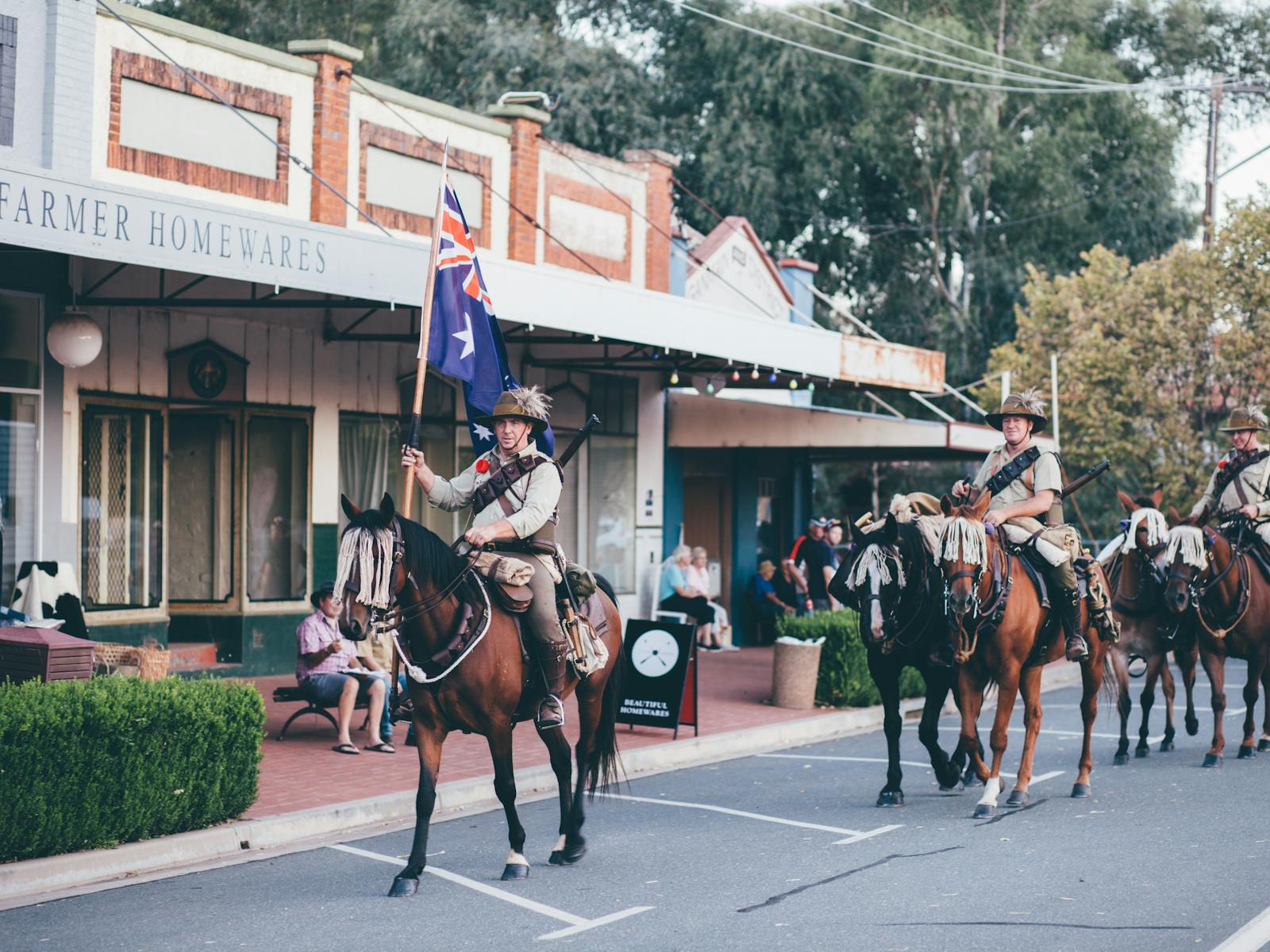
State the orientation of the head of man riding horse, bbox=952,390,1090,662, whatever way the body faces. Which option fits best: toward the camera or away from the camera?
toward the camera

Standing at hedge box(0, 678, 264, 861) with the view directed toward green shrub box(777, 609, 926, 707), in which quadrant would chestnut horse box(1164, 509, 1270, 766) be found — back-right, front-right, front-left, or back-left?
front-right

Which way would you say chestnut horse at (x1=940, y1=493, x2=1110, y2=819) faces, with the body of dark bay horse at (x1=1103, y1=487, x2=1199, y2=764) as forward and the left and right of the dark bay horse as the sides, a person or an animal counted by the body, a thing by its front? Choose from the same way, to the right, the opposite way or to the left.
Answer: the same way

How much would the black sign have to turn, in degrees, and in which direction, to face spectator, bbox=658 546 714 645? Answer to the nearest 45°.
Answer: approximately 180°

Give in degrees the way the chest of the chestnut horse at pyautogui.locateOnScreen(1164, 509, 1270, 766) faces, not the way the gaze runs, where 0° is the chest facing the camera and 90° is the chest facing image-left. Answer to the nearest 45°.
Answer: approximately 45°

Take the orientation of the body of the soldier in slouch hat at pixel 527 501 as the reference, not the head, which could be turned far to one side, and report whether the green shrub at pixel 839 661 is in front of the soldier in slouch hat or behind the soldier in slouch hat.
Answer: behind

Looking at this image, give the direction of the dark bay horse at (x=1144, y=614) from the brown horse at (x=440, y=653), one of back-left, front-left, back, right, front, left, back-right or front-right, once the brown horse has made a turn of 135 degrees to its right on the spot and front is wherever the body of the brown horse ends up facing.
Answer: front-right

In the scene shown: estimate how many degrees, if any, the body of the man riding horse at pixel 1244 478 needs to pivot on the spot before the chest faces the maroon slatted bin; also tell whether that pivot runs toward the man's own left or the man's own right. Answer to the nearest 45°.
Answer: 0° — they already face it

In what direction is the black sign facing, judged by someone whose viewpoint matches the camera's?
facing the viewer

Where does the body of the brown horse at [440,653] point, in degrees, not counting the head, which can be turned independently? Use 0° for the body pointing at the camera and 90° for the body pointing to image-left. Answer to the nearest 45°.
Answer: approximately 45°

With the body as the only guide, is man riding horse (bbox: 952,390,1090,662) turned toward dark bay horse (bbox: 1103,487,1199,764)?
no

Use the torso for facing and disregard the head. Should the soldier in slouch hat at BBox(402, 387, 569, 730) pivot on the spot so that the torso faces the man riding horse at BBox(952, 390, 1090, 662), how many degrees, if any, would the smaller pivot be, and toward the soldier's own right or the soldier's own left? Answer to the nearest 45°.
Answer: approximately 180°

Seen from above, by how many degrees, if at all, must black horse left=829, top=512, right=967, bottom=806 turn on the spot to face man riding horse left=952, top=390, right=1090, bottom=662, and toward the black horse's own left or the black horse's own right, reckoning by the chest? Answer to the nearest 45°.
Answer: approximately 135° to the black horse's own left

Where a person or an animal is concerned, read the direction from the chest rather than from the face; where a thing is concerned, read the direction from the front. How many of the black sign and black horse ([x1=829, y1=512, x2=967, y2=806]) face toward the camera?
2

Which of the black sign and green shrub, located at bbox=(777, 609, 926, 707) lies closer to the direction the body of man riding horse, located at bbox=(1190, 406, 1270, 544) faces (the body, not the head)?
the black sign

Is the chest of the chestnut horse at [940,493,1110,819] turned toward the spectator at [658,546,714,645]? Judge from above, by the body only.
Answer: no

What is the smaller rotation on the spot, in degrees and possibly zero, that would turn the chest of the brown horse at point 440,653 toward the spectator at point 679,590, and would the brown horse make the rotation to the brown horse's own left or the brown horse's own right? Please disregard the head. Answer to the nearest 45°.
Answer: approximately 135° to the brown horse's own right

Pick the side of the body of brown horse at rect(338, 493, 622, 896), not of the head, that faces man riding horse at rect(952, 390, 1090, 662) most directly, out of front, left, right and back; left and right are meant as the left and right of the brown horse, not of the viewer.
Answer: back
